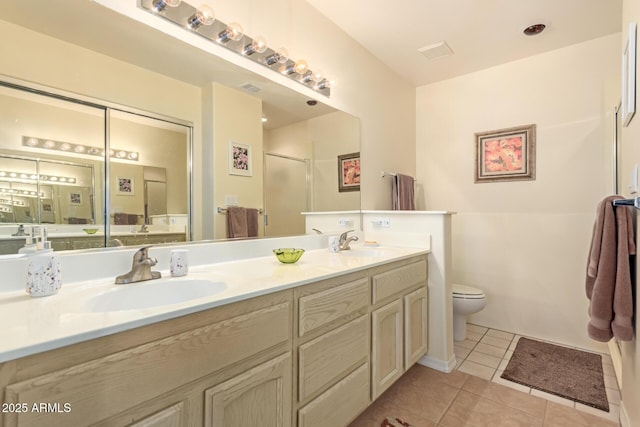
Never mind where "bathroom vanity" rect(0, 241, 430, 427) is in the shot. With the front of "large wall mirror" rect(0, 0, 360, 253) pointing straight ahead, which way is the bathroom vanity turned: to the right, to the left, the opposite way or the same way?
the same way

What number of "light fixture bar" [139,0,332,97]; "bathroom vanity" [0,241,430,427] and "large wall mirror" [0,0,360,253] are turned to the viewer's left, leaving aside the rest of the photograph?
0

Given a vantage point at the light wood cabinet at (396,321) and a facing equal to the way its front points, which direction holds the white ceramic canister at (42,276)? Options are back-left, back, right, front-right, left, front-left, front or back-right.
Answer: right

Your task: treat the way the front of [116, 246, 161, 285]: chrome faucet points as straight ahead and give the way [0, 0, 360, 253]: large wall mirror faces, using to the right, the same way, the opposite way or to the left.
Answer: the same way

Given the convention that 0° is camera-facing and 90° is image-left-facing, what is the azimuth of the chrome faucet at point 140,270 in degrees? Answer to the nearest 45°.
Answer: approximately 315°

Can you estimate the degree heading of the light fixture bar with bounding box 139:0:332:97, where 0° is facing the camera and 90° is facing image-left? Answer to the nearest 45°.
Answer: approximately 315°

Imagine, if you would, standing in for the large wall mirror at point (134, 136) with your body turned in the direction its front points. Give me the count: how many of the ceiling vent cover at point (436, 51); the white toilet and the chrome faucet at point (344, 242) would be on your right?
0

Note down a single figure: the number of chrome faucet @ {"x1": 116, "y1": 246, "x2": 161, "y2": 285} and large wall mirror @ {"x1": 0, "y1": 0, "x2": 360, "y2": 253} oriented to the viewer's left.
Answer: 0

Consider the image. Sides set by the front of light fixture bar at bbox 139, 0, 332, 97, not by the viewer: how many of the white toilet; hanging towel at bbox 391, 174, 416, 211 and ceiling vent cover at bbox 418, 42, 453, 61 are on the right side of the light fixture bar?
0
